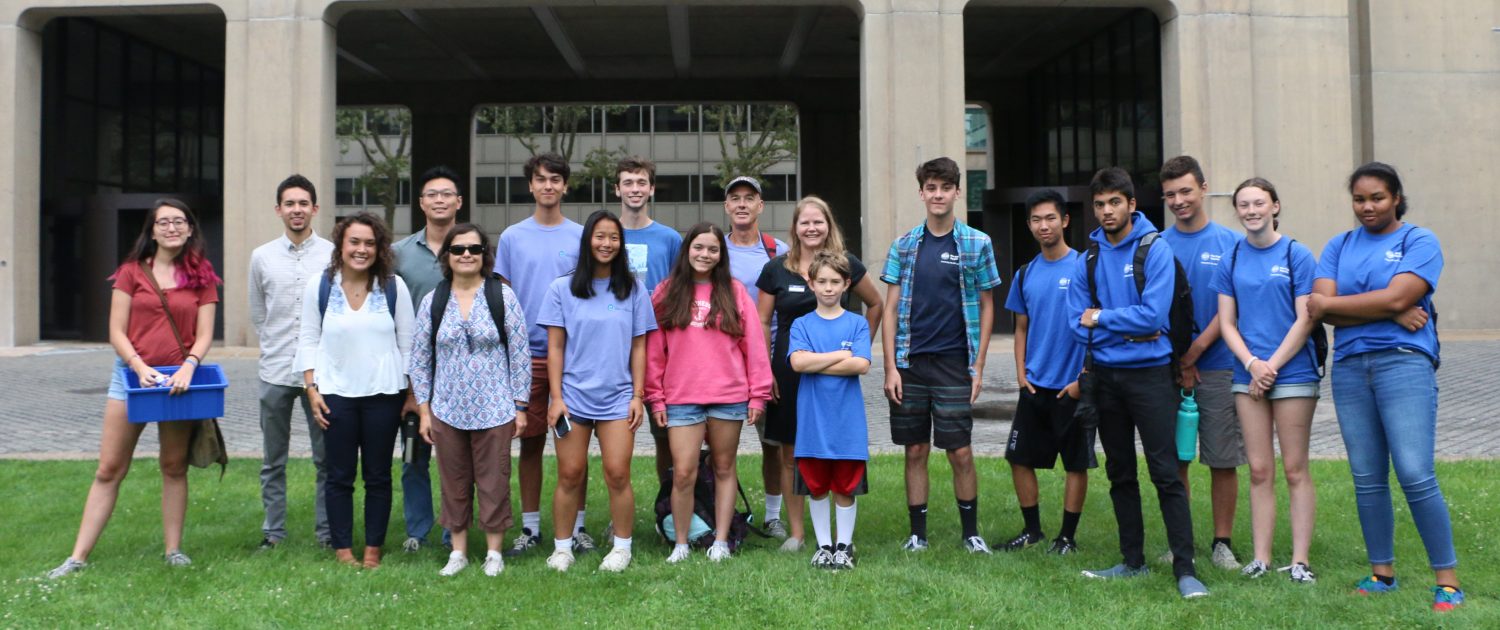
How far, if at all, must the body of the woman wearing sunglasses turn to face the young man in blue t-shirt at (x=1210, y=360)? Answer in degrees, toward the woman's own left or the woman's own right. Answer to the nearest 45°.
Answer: approximately 90° to the woman's own left

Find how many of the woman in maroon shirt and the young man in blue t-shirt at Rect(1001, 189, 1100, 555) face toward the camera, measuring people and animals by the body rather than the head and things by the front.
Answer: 2

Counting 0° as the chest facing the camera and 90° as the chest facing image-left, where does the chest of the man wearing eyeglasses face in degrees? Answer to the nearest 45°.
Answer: approximately 0°

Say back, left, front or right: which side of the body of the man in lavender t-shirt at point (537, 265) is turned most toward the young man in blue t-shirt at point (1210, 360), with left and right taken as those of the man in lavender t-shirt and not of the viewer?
left

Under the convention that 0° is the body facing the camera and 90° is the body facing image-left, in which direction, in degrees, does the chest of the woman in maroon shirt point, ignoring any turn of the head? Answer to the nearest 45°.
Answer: approximately 0°

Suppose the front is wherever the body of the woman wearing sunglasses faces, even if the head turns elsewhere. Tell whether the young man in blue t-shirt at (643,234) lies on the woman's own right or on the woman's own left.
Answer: on the woman's own left
